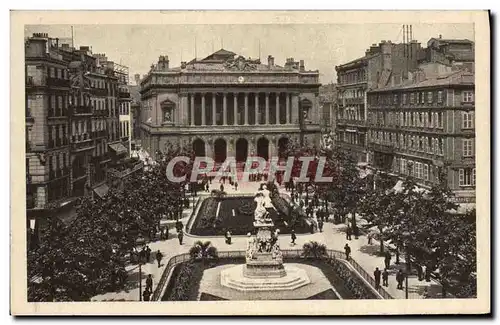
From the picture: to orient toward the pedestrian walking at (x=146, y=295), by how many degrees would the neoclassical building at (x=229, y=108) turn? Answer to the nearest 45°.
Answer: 0° — it already faces them

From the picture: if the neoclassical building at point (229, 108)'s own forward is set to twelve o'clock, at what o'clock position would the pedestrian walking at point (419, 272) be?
The pedestrian walking is roughly at 11 o'clock from the neoclassical building.

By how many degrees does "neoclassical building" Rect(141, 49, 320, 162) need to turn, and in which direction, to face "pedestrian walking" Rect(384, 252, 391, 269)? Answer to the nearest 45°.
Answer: approximately 45° to its left

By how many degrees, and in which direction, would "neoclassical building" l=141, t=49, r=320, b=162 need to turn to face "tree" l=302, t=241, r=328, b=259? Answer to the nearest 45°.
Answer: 0° — it already faces it

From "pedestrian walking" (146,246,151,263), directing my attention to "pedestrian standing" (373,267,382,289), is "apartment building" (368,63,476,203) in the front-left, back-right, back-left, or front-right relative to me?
front-left

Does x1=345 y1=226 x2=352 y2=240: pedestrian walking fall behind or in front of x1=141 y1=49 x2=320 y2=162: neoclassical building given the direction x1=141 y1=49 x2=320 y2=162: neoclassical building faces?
in front

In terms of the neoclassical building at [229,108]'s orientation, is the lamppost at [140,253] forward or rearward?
forward

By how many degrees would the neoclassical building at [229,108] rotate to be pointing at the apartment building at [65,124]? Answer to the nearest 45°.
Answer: approximately 45° to its right

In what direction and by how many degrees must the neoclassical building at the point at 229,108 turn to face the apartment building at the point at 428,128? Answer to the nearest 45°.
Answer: approximately 45° to its left

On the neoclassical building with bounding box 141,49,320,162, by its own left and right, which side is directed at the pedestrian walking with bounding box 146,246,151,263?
front

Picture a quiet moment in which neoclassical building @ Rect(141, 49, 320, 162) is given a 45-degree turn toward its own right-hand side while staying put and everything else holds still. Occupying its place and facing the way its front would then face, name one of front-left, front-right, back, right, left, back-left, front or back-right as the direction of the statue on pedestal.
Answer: front-left

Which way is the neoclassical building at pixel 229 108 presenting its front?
toward the camera

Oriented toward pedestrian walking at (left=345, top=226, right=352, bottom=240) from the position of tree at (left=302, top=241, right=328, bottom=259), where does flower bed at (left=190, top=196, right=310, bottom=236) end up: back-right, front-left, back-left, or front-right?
front-left

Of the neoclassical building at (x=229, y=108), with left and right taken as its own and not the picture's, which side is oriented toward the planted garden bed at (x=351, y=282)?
front

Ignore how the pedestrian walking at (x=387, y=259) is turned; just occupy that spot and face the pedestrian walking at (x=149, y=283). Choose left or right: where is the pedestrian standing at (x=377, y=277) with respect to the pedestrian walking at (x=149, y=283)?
left
